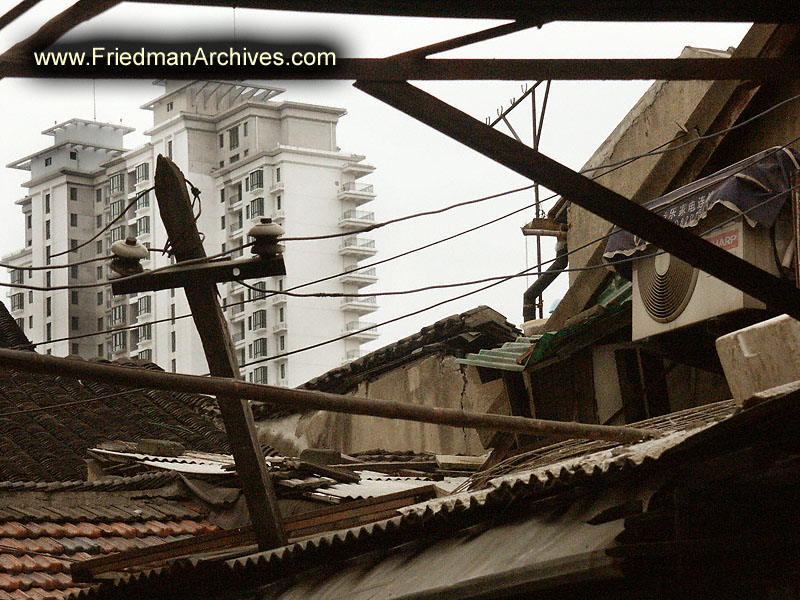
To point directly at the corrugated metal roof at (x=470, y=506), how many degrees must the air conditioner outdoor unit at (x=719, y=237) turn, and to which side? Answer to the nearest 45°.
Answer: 0° — it already faces it

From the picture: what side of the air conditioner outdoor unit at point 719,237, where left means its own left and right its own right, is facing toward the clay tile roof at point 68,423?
right

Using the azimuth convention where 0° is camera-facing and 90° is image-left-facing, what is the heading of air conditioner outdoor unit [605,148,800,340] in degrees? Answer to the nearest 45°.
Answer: approximately 45°
